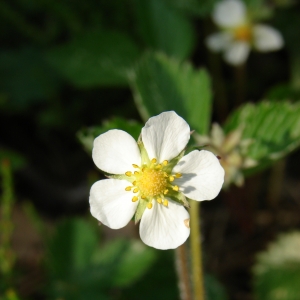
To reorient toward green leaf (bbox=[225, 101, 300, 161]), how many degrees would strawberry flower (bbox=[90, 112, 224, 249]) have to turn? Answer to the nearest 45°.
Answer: approximately 135° to its left

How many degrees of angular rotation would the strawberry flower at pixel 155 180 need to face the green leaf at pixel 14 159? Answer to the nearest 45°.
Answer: approximately 135° to its right

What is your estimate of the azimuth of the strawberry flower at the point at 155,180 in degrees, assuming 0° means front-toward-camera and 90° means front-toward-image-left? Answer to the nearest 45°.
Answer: approximately 0°
